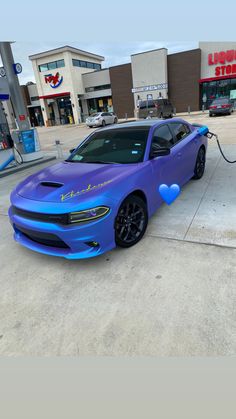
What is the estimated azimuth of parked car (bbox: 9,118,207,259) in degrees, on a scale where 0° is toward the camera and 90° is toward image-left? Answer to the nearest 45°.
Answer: approximately 45°

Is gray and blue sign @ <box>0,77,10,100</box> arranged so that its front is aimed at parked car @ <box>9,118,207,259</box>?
yes

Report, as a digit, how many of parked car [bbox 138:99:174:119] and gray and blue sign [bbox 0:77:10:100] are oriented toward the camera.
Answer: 1

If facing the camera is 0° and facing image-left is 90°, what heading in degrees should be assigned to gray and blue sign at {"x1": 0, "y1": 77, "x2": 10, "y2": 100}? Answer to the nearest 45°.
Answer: approximately 0°

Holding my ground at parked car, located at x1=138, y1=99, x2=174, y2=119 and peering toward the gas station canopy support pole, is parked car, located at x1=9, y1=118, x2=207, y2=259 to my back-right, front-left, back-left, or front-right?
front-left

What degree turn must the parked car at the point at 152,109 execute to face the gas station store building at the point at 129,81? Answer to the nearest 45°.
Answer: approximately 45° to its left

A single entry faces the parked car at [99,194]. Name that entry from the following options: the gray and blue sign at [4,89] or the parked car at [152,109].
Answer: the gray and blue sign

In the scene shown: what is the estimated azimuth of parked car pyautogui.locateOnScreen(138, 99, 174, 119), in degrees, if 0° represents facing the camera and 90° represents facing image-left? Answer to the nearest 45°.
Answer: approximately 225°

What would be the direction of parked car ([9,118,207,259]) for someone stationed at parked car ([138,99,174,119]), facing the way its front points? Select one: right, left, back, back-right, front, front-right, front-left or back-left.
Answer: back-right

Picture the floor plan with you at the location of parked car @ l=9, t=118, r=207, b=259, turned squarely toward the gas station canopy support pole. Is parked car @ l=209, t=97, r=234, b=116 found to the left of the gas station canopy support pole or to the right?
right

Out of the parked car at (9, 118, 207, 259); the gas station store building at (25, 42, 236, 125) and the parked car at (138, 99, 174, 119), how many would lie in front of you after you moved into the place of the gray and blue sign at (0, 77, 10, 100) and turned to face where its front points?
1

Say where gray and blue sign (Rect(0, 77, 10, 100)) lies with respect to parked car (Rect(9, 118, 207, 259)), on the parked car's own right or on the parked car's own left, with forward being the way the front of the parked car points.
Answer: on the parked car's own right
